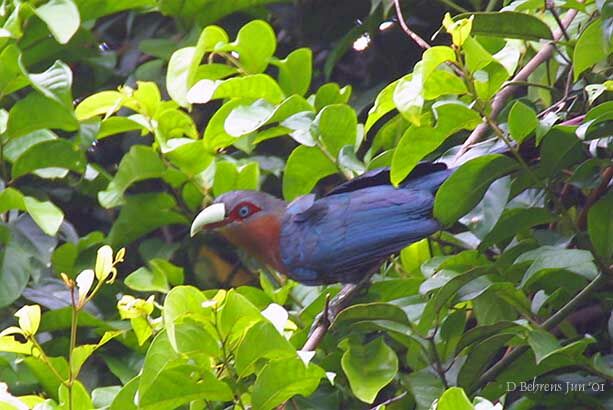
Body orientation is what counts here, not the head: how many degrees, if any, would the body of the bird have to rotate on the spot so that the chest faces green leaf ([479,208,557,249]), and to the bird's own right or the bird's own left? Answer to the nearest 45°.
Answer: approximately 135° to the bird's own left

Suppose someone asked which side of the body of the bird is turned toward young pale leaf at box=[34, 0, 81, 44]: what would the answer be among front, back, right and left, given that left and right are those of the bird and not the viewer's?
front

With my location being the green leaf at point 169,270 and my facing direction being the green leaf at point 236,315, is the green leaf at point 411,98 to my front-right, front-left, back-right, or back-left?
front-left

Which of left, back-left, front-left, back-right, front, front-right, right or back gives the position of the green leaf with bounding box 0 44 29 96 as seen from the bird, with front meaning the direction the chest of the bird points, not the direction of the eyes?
front

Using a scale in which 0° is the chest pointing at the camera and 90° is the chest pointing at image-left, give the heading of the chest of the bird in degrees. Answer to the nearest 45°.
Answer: approximately 90°

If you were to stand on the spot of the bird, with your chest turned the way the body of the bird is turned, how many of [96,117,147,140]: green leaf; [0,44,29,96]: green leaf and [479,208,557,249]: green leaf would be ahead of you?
2

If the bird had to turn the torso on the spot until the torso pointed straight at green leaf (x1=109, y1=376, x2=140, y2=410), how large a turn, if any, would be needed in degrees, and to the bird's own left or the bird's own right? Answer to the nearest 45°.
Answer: approximately 45° to the bird's own left

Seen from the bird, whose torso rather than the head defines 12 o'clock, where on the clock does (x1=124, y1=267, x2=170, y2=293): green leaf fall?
The green leaf is roughly at 11 o'clock from the bird.

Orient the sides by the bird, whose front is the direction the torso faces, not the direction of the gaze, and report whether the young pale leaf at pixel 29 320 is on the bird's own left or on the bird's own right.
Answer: on the bird's own left

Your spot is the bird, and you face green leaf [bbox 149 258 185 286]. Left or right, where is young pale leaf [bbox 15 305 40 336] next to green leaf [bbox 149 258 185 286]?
left

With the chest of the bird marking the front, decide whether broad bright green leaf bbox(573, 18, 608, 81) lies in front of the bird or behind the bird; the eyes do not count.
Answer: behind

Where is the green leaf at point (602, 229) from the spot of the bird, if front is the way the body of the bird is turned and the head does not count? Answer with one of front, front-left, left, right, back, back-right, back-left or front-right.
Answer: back-left
